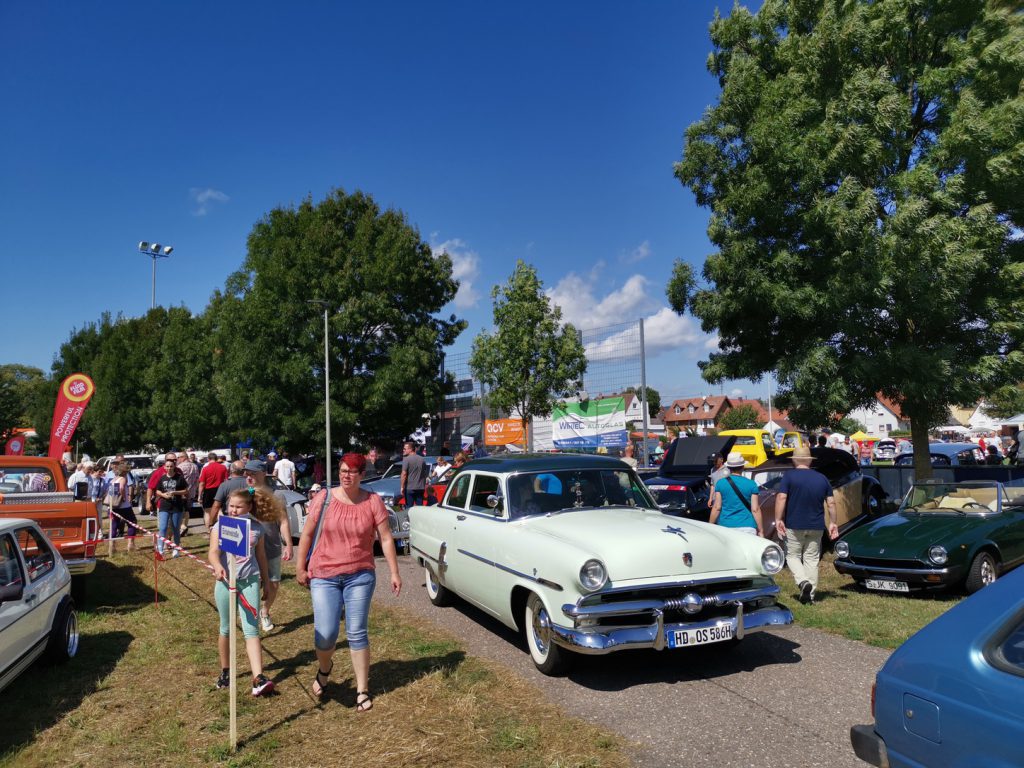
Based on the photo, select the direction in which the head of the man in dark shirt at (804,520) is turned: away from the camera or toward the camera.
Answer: away from the camera

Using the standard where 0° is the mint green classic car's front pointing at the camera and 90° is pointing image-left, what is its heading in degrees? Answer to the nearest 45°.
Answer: approximately 315°

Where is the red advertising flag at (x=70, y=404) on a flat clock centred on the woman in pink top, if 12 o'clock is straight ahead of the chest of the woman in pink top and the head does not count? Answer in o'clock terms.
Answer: The red advertising flag is roughly at 5 o'clock from the woman in pink top.

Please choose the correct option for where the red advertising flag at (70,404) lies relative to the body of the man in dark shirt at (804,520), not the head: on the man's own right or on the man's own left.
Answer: on the man's own left

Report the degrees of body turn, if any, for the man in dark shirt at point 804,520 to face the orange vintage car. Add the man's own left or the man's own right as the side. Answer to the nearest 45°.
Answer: approximately 90° to the man's own left

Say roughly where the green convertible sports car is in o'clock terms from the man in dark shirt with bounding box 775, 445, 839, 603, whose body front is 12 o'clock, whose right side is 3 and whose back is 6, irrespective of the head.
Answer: The green convertible sports car is roughly at 2 o'clock from the man in dark shirt.

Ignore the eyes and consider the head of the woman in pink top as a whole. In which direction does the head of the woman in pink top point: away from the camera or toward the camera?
toward the camera

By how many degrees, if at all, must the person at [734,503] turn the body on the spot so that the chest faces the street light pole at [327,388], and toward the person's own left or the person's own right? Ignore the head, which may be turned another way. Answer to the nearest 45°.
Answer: approximately 45° to the person's own left

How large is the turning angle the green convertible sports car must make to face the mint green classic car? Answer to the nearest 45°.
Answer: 0° — it already faces it

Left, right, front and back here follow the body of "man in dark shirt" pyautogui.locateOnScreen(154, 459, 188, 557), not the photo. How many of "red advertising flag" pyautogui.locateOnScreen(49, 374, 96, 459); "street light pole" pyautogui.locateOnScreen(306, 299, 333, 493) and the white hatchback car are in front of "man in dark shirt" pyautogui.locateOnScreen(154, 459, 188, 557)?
1

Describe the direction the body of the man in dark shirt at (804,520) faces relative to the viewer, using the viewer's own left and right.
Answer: facing away from the viewer

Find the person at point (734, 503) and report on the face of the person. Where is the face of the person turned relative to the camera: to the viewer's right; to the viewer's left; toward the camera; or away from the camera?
away from the camera

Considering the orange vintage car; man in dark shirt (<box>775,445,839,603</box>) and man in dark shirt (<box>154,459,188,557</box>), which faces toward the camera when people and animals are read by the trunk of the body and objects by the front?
man in dark shirt (<box>154,459,188,557</box>)
